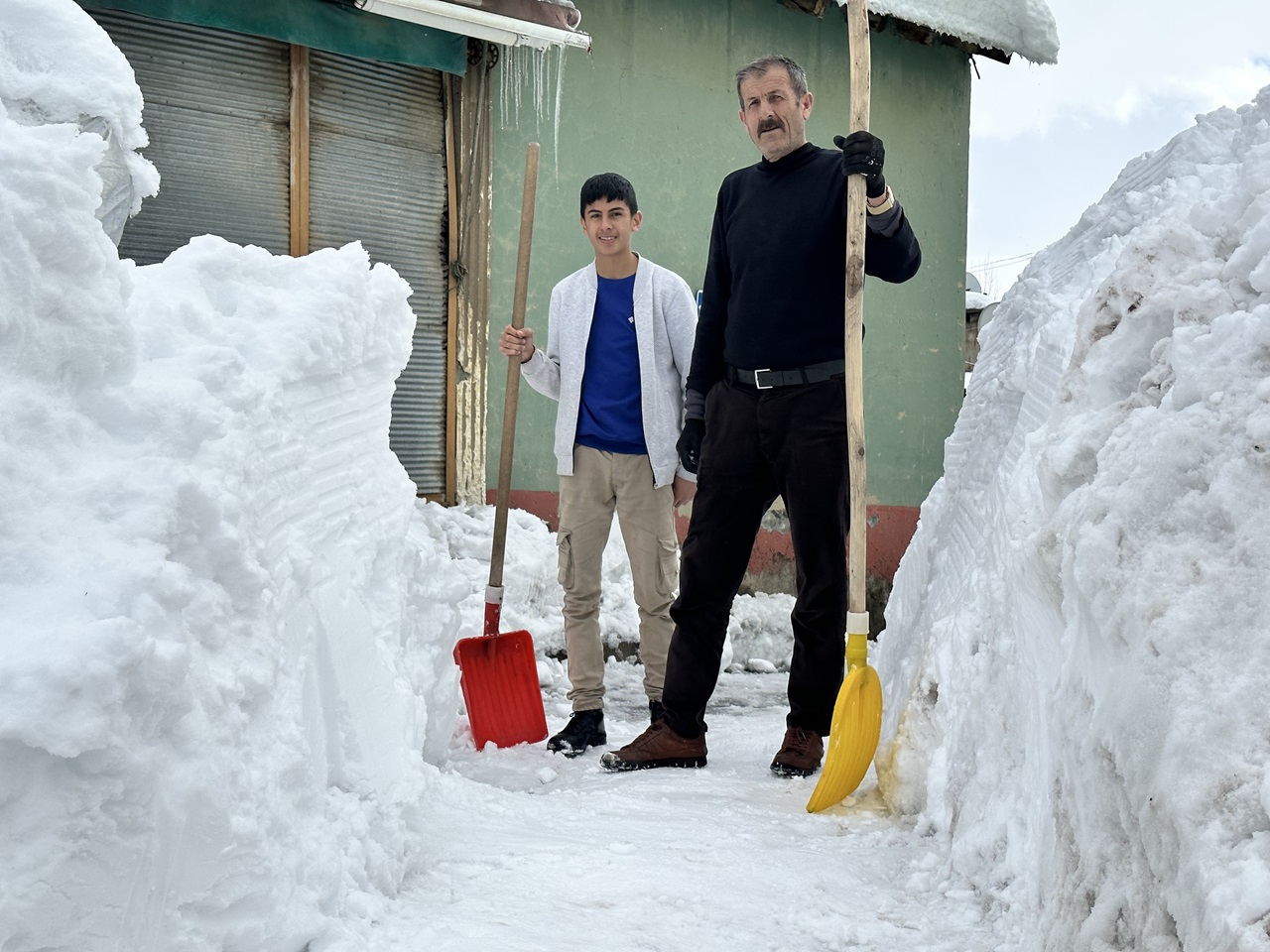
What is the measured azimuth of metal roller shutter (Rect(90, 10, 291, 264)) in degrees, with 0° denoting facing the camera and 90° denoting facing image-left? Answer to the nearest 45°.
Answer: approximately 315°

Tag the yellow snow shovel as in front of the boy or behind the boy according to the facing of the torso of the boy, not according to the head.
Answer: in front

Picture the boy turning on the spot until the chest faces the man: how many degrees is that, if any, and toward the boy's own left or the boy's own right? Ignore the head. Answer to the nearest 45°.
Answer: approximately 45° to the boy's own left

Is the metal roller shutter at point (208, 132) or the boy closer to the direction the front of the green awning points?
the boy

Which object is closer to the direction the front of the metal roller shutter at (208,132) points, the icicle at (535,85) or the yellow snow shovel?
the yellow snow shovel

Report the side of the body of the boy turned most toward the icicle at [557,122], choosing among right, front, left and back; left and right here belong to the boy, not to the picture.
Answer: back

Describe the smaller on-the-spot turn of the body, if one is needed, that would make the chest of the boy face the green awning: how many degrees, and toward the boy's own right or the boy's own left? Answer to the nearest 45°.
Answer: approximately 135° to the boy's own right

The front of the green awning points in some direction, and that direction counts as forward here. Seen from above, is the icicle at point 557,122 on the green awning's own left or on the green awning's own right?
on the green awning's own left

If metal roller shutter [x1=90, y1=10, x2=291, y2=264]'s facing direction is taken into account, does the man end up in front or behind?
in front

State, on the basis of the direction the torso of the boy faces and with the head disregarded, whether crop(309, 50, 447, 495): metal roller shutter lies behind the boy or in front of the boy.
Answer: behind
